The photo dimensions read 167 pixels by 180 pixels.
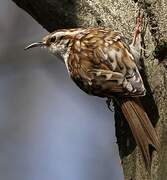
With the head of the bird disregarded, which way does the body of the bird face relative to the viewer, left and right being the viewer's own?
facing to the left of the viewer
